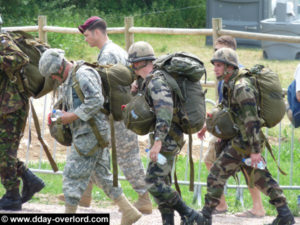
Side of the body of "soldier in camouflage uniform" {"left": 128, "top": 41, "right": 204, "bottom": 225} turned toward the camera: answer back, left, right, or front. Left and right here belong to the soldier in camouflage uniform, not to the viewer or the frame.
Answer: left

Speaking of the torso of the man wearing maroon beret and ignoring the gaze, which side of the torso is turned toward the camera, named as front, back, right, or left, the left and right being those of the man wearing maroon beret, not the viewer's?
left

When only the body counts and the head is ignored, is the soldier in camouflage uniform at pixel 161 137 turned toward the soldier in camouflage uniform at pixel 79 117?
yes

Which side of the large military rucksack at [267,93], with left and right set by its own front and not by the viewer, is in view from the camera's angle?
right

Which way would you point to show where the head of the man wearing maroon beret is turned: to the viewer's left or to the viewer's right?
to the viewer's left

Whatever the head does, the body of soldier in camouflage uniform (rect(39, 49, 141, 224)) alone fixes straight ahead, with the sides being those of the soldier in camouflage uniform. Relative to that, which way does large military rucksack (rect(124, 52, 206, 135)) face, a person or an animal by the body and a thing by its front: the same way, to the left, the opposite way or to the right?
the opposite way

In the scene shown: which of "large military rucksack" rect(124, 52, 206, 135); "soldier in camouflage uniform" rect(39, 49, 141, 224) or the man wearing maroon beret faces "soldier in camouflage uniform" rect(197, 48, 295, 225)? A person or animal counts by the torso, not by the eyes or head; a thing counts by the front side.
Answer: the large military rucksack

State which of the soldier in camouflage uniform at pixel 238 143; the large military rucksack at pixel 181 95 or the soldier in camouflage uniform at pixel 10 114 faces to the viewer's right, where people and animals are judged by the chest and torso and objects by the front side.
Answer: the large military rucksack

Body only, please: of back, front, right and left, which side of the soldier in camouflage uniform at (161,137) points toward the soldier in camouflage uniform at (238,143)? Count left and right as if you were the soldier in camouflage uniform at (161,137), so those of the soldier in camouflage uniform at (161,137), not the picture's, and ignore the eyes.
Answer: back

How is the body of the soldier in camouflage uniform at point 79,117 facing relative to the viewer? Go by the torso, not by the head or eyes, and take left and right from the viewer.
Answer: facing to the left of the viewer

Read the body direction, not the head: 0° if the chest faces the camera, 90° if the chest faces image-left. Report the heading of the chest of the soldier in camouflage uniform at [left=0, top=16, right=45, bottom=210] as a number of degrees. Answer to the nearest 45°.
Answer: approximately 90°

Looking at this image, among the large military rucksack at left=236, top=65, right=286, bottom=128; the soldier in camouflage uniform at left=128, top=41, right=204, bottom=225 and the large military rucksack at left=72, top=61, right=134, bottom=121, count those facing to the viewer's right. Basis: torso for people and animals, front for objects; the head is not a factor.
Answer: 2

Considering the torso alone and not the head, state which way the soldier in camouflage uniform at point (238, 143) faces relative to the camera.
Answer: to the viewer's left

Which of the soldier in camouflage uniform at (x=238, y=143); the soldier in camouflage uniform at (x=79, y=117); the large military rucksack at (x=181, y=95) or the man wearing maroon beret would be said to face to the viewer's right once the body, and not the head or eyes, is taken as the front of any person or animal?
the large military rucksack

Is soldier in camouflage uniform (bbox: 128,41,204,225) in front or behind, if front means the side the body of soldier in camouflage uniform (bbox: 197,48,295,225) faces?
in front

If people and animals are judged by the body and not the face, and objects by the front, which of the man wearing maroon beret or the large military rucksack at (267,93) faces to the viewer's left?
the man wearing maroon beret

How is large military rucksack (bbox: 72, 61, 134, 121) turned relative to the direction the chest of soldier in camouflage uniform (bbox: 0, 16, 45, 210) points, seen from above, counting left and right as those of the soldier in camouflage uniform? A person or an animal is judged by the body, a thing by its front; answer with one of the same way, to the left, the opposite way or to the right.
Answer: the opposite way

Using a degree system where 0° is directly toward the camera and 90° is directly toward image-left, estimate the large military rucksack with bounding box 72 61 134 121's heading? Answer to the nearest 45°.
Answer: approximately 270°
